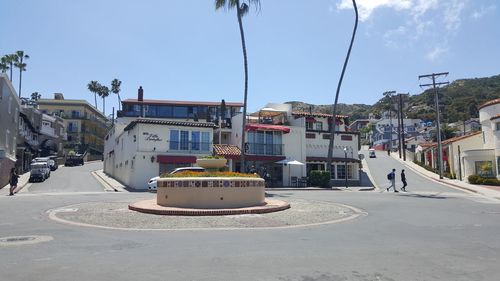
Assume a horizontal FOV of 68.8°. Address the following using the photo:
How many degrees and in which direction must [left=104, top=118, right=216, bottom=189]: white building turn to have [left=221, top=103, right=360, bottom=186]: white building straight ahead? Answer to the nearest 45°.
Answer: approximately 90° to its left

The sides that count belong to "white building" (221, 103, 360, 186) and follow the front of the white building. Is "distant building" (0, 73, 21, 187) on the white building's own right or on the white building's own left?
on the white building's own right

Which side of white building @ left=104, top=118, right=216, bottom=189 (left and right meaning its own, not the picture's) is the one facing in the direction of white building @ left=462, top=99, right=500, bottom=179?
left

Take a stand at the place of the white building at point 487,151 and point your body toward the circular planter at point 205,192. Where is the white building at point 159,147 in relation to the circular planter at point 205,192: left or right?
right

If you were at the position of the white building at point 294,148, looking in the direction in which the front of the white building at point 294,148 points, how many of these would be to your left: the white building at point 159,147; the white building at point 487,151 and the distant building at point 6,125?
1

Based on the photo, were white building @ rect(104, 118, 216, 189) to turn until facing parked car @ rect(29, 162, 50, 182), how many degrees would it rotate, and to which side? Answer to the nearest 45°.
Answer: approximately 135° to its right

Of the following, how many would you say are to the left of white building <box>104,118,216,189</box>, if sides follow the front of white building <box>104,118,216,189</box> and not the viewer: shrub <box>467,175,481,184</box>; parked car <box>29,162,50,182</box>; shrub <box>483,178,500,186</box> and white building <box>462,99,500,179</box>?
3

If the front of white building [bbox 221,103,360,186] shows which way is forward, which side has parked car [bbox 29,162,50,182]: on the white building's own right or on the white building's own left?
on the white building's own right

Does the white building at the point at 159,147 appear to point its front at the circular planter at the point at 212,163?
yes
